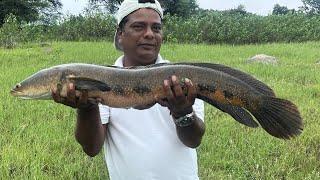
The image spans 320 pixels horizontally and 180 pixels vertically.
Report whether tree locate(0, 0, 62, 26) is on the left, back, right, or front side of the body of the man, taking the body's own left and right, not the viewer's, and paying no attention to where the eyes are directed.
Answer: back

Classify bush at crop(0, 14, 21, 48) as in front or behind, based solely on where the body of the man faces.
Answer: behind

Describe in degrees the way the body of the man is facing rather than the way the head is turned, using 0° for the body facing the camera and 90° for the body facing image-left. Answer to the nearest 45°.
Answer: approximately 0°
